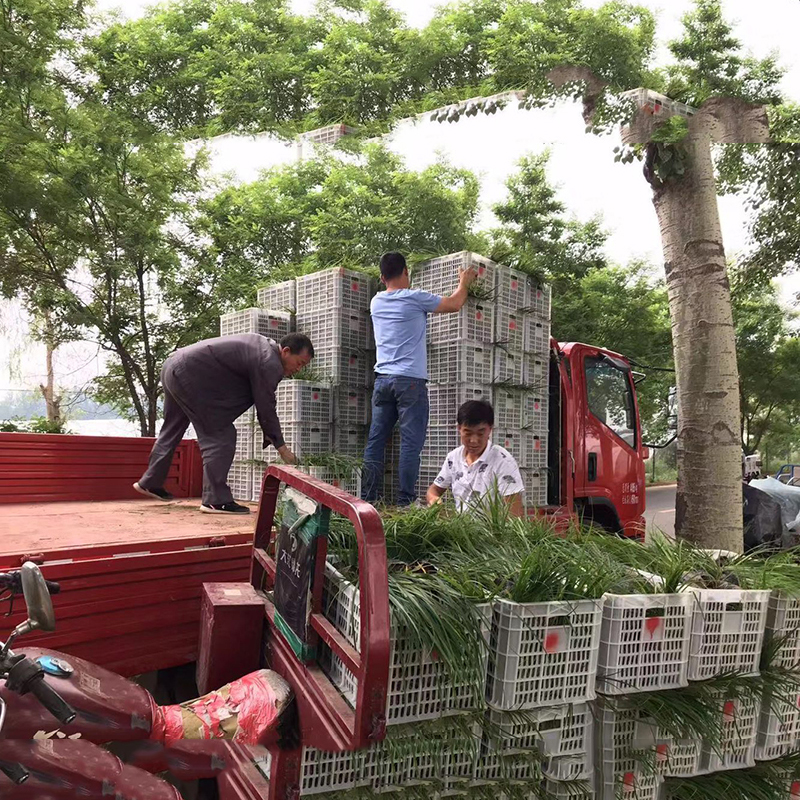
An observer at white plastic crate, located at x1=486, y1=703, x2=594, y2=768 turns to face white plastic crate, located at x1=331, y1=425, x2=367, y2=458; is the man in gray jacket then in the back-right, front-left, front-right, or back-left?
front-left

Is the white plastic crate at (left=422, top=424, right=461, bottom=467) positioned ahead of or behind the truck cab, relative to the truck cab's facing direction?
behind

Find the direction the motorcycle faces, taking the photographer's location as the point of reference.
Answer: facing to the left of the viewer

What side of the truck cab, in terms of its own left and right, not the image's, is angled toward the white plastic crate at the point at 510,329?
back

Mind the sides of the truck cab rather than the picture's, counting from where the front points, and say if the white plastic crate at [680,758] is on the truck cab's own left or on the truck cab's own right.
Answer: on the truck cab's own right

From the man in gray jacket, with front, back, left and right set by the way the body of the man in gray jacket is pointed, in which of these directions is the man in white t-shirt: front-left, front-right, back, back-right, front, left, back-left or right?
front-right

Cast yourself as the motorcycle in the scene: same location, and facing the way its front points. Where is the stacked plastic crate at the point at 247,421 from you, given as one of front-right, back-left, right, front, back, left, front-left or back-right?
right

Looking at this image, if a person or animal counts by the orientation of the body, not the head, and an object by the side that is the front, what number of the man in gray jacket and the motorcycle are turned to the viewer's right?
1

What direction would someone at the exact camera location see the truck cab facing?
facing away from the viewer and to the right of the viewer

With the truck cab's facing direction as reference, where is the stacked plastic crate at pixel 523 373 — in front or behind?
behind

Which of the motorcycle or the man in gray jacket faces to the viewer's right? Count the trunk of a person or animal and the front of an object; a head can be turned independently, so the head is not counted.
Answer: the man in gray jacket

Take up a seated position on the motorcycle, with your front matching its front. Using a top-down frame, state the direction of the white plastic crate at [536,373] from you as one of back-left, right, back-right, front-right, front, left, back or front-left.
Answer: back-right

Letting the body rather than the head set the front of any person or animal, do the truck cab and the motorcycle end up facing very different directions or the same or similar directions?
very different directions

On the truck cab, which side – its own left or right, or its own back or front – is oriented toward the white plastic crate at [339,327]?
back

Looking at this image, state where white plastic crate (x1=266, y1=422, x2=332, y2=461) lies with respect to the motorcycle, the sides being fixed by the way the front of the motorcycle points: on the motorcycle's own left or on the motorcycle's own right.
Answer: on the motorcycle's own right

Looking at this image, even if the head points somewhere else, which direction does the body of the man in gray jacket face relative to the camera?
to the viewer's right
